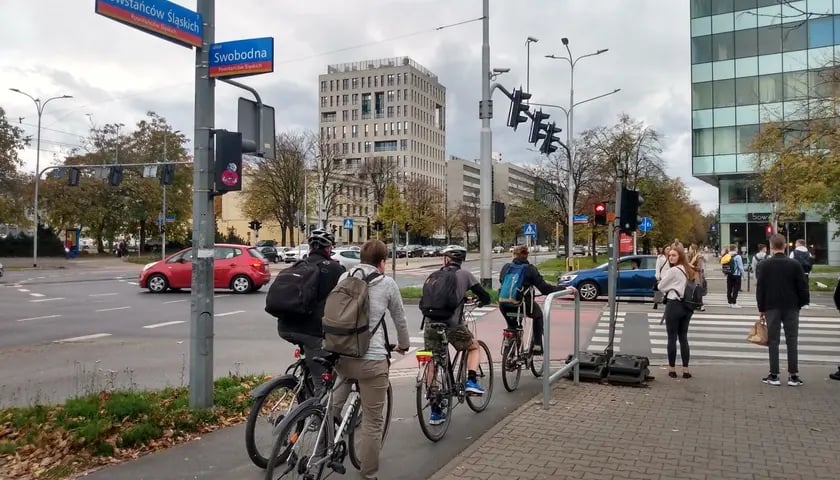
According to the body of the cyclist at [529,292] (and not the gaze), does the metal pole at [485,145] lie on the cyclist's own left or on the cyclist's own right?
on the cyclist's own left

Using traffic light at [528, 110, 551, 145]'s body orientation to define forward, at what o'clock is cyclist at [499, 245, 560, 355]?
The cyclist is roughly at 3 o'clock from the traffic light.

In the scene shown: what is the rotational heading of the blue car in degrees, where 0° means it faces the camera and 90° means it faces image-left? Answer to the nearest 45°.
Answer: approximately 90°

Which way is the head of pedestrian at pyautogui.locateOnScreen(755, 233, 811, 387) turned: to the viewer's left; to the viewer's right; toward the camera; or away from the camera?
away from the camera

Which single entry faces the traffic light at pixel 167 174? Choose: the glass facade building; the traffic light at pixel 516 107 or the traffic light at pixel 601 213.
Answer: the glass facade building

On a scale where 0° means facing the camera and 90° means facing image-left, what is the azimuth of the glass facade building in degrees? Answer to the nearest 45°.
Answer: approximately 45°

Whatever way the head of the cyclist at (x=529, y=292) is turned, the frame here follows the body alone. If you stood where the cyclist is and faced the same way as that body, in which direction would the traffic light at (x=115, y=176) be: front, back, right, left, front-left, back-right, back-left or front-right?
left

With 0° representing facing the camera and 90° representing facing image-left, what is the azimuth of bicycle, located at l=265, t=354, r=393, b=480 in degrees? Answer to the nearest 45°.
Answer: approximately 225°

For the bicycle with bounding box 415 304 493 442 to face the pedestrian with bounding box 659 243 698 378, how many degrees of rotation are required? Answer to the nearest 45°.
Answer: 0° — it already faces them

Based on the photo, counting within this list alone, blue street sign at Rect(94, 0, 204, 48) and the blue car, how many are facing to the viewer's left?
1

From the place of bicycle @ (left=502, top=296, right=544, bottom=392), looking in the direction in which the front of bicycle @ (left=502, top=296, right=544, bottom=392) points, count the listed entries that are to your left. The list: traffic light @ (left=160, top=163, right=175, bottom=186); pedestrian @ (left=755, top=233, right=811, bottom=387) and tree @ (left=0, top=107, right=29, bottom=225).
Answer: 2

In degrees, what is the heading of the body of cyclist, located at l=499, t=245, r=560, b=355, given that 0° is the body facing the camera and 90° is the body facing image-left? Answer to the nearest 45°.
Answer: approximately 225°

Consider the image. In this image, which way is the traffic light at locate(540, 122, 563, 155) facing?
to the viewer's right

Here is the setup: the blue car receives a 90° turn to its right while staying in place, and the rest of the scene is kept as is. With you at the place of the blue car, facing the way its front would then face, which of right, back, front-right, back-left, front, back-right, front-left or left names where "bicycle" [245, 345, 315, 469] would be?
back
